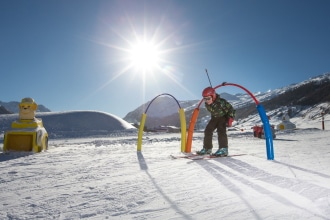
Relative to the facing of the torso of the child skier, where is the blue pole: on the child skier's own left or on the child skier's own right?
on the child skier's own left
